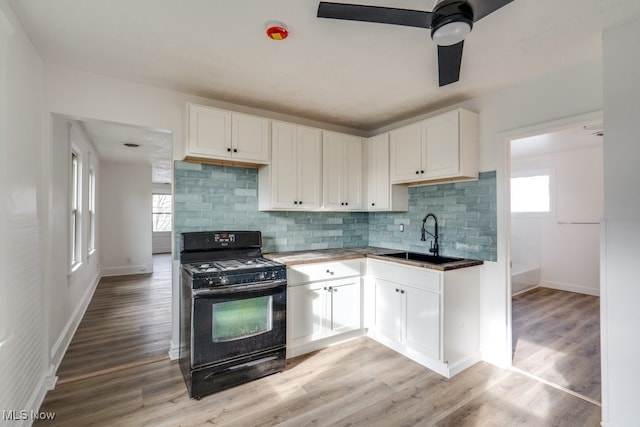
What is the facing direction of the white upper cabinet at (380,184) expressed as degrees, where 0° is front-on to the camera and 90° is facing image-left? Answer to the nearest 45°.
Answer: approximately 45°

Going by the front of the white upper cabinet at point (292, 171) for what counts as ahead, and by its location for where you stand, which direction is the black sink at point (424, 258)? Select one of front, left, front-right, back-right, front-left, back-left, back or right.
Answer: front-left

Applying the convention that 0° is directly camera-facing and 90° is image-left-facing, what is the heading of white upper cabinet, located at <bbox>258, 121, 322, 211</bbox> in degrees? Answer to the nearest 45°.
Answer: approximately 315°

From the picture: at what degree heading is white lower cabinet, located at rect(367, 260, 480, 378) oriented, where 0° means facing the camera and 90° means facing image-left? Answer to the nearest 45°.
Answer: approximately 45°

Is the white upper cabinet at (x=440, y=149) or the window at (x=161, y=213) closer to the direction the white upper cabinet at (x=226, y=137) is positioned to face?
the white upper cabinet
